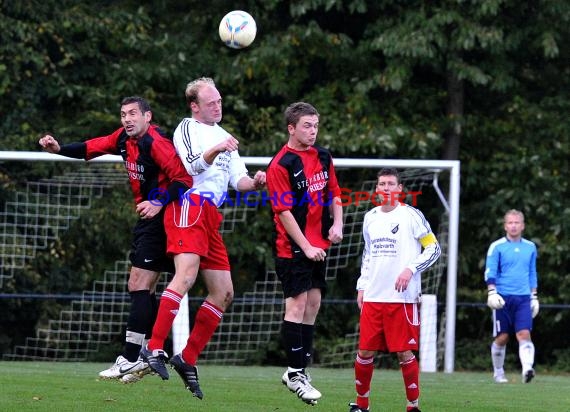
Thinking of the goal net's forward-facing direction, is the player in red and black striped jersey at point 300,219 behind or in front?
in front

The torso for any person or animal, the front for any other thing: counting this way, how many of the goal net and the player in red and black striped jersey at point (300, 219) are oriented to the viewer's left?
0

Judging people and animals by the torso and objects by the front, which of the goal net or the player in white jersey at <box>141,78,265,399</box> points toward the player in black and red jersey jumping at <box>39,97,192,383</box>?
the goal net

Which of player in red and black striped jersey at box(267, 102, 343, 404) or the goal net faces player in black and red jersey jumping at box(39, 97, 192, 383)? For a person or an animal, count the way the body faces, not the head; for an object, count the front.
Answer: the goal net

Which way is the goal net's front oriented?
toward the camera

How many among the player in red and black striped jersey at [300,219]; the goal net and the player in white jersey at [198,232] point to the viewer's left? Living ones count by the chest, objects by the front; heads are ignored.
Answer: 0

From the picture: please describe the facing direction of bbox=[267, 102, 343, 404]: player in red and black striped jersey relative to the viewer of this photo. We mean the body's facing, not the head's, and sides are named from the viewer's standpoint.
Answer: facing the viewer and to the right of the viewer

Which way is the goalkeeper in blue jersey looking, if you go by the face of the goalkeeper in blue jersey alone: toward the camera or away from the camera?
toward the camera

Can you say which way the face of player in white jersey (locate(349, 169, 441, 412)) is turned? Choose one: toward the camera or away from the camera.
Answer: toward the camera

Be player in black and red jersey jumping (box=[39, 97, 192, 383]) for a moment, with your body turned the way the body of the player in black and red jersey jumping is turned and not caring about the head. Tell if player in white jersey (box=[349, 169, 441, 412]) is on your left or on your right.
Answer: on your left
